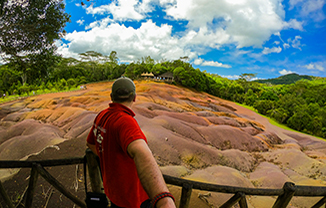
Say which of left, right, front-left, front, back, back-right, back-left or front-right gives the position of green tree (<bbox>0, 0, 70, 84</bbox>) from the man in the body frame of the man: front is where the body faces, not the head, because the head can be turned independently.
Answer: left

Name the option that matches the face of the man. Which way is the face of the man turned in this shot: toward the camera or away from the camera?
away from the camera

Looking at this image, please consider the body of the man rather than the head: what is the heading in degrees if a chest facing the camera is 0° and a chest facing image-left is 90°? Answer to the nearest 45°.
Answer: approximately 225°
